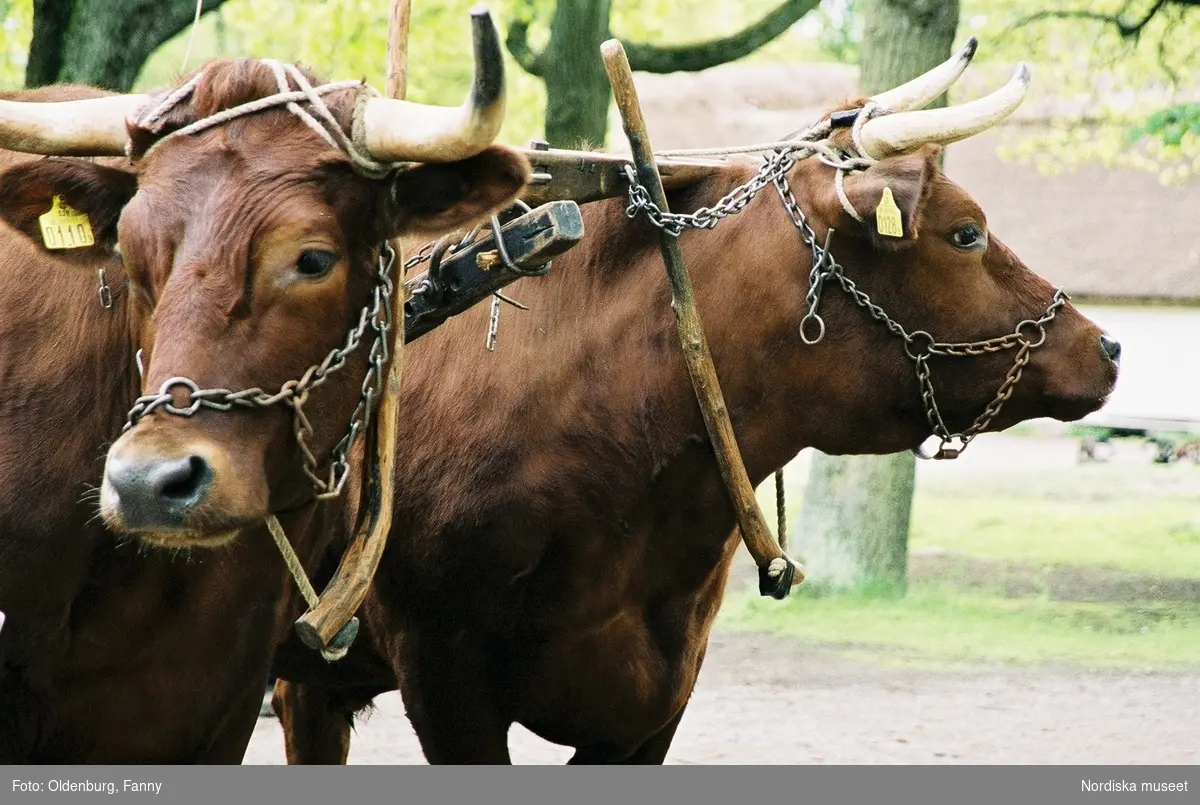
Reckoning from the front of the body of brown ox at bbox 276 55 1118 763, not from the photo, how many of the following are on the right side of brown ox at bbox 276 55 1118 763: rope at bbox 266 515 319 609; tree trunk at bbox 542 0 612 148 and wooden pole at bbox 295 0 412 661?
2

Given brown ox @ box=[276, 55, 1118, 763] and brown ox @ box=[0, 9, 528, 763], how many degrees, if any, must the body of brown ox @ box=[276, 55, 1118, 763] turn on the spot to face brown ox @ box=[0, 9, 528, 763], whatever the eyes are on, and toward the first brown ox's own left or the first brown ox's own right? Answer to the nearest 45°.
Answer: approximately 90° to the first brown ox's own right

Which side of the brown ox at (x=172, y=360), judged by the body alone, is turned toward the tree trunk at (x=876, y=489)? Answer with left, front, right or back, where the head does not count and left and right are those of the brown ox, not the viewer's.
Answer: left

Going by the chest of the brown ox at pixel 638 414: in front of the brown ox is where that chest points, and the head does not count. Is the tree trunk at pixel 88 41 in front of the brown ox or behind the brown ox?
behind

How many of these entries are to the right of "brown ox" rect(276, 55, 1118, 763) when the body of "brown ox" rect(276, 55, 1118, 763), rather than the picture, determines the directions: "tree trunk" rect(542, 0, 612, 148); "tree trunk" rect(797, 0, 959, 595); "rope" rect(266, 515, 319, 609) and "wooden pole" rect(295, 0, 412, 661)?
2

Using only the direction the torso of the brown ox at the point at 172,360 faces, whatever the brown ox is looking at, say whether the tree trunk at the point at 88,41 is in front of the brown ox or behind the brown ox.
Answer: behind

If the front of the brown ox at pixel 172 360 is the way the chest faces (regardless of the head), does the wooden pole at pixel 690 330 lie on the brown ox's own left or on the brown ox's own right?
on the brown ox's own left

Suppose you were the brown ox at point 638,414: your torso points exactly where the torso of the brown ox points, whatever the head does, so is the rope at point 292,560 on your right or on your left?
on your right

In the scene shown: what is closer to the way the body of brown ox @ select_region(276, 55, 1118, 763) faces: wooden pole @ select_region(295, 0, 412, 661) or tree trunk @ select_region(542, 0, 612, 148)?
the wooden pole

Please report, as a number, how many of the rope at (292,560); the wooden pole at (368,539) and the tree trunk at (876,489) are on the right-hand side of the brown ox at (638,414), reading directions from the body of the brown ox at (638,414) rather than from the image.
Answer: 2

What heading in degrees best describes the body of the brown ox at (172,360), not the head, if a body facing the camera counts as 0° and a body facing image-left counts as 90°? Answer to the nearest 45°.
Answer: approximately 315°
